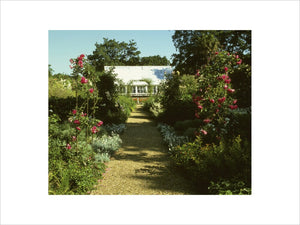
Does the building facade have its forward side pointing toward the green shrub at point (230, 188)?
yes

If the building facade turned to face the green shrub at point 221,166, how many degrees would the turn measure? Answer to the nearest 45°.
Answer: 0° — it already faces it

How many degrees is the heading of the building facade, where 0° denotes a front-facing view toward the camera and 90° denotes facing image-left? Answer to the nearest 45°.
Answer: approximately 0°

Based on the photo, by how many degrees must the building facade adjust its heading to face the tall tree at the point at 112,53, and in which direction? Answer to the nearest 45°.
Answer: approximately 135° to its right

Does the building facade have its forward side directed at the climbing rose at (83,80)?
yes
